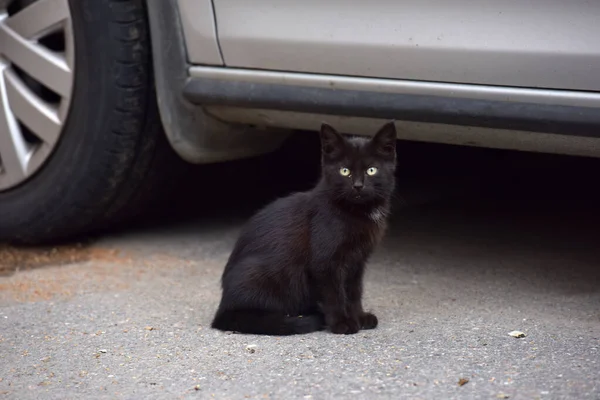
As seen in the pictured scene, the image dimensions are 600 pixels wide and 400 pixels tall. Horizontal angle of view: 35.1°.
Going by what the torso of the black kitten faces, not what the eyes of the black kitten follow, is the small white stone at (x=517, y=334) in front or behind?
in front

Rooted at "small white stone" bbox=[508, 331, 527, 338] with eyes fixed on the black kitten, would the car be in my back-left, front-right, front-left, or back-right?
front-right

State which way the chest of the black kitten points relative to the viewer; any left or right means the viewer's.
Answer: facing the viewer and to the right of the viewer
